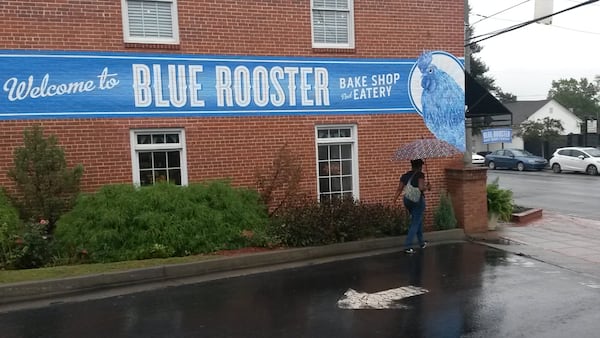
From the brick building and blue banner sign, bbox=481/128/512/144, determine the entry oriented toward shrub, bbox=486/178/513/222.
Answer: the blue banner sign

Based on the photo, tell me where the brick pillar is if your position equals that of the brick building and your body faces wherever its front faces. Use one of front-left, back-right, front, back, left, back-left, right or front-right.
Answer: left

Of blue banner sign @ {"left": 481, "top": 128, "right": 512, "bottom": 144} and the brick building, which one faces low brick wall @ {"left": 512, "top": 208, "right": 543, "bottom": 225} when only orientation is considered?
the blue banner sign

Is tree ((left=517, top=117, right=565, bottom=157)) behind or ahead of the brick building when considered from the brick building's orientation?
behind

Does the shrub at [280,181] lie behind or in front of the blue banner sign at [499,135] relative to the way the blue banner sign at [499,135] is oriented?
in front

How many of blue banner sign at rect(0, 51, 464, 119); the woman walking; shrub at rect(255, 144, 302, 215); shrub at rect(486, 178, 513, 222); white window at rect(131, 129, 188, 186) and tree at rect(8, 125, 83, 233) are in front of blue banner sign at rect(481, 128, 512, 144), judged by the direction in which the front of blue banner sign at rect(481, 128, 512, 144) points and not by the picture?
6

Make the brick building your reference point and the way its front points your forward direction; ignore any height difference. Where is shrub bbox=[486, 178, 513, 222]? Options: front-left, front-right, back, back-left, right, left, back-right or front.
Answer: left

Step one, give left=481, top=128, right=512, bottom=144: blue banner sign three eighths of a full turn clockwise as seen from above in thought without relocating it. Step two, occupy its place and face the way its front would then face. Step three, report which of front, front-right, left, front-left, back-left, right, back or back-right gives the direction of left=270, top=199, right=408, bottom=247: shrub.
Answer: back-left

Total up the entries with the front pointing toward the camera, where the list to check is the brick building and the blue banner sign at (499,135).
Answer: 2

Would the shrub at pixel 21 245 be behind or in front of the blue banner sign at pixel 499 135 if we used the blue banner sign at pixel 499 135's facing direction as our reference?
in front

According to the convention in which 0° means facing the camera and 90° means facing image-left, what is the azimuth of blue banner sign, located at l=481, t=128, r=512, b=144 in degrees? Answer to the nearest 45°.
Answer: approximately 0°

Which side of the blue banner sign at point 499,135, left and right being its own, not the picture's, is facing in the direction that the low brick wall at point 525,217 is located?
front
